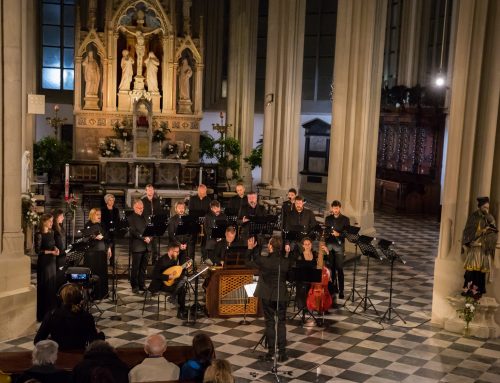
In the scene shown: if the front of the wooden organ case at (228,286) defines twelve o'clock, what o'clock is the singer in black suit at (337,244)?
The singer in black suit is roughly at 8 o'clock from the wooden organ case.

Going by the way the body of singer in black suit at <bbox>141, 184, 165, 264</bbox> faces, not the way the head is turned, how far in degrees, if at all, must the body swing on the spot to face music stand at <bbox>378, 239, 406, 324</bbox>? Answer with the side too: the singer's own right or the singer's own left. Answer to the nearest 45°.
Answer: approximately 45° to the singer's own left

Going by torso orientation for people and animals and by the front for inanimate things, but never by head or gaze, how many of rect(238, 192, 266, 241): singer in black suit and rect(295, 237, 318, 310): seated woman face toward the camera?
2

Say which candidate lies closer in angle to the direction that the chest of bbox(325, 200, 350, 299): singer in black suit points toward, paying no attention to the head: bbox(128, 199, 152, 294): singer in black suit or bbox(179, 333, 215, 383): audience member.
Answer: the audience member

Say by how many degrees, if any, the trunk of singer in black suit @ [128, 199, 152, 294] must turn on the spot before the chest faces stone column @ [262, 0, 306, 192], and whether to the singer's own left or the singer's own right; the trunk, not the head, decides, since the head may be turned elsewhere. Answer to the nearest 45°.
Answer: approximately 90° to the singer's own left

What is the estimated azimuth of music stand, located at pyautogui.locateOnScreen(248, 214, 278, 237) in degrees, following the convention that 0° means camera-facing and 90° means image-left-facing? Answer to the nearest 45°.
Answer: approximately 180°

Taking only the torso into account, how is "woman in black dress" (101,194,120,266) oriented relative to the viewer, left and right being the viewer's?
facing the viewer and to the right of the viewer

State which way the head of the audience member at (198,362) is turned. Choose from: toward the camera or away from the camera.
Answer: away from the camera

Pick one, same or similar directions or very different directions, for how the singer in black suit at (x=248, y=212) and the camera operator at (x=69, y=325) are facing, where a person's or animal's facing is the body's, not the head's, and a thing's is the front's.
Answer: very different directions

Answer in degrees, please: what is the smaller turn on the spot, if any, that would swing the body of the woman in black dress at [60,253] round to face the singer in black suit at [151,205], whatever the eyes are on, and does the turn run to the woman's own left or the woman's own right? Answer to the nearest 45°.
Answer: approximately 90° to the woman's own left

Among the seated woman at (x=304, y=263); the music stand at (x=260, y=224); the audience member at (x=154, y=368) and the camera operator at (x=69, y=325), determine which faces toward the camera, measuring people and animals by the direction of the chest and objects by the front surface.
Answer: the seated woman

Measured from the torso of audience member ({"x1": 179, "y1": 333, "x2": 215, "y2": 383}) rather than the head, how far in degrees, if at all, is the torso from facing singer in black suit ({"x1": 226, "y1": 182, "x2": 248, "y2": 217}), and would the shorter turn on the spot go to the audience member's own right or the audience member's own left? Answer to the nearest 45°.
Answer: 0° — they already face them

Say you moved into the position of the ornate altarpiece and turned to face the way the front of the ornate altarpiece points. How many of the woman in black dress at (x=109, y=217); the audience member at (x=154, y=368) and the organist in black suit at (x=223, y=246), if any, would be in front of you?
3

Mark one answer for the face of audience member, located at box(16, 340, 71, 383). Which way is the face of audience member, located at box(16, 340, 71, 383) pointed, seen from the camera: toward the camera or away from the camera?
away from the camera

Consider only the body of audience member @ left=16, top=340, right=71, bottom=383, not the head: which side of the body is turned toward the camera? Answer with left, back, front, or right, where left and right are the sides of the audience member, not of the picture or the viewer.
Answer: back

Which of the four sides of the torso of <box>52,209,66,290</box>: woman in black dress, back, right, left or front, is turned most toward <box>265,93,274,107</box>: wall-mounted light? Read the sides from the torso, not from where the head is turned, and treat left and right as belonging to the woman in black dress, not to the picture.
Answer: left

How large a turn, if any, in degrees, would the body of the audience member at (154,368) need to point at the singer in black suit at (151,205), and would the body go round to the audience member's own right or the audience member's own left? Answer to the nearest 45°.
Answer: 0° — they already face them

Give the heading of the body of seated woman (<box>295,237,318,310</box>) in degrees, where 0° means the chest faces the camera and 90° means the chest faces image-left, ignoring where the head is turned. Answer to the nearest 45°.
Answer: approximately 0°

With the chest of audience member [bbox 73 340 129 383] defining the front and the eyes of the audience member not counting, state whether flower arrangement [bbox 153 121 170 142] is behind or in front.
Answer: in front
